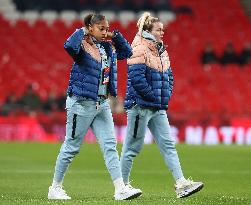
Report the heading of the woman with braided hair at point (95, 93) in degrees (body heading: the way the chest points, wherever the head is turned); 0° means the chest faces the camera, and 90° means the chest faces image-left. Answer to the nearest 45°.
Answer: approximately 315°

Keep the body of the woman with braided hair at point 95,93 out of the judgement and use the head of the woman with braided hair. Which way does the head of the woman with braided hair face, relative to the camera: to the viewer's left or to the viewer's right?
to the viewer's right

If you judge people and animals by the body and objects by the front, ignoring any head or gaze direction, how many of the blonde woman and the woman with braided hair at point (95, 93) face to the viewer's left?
0

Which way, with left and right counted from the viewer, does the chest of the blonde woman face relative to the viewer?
facing the viewer and to the right of the viewer

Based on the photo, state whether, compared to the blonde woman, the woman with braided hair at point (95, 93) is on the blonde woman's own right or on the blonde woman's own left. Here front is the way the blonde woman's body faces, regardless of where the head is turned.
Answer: on the blonde woman's own right

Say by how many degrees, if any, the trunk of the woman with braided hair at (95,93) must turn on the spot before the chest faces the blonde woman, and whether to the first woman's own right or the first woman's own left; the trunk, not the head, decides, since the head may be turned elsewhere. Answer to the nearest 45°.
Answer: approximately 90° to the first woman's own left
